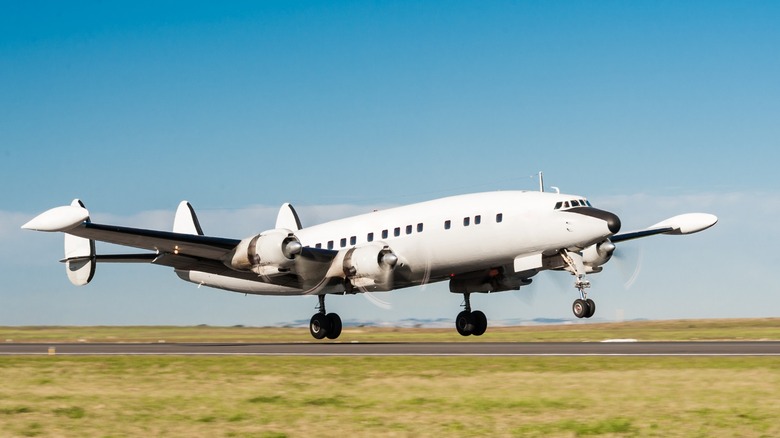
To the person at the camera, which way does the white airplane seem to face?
facing the viewer and to the right of the viewer
